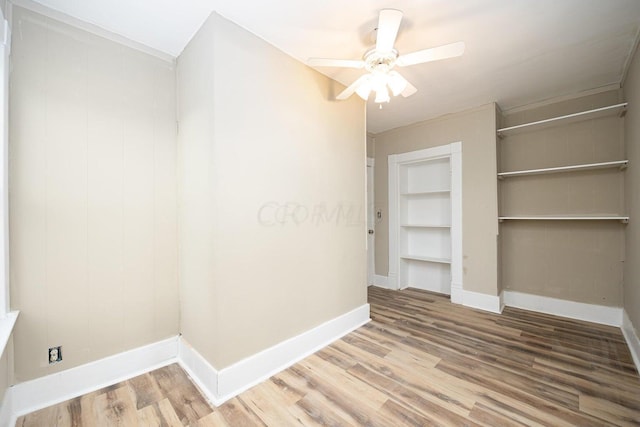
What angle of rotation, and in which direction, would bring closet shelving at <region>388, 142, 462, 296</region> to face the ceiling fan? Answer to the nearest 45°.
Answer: approximately 45° to its left

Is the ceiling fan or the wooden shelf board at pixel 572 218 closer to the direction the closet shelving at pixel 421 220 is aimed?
the ceiling fan

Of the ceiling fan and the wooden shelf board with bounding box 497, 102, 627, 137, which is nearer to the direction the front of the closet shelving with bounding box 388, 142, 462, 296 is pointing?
the ceiling fan

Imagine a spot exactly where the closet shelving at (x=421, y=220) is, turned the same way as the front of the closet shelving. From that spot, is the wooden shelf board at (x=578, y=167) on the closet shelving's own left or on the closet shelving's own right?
on the closet shelving's own left

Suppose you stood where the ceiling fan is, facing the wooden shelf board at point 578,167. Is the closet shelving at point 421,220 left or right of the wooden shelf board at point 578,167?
left

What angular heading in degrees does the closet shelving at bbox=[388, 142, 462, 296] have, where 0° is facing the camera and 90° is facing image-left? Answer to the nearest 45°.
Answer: approximately 45°

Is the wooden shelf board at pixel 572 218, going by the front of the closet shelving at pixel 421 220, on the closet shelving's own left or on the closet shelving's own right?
on the closet shelving's own left
